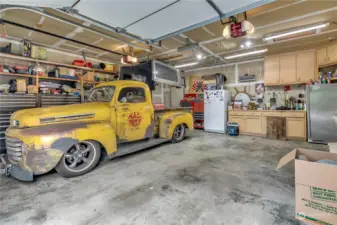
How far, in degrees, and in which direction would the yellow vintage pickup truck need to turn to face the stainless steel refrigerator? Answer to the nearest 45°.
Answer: approximately 135° to its left

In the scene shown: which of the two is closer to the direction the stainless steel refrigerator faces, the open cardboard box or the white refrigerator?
the open cardboard box

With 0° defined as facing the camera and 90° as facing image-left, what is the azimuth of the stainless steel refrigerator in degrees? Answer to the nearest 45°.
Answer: approximately 0°

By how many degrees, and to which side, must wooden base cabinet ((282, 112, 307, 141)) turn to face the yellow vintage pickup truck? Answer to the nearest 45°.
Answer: approximately 45° to its right

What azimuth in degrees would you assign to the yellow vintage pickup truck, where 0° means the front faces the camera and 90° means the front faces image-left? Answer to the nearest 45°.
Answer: approximately 45°

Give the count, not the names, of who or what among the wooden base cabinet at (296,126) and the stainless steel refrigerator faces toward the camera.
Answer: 2

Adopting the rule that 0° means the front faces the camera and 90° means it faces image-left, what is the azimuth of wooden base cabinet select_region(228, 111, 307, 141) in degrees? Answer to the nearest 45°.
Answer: approximately 0°

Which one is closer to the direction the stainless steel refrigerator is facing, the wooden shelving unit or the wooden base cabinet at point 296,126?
the wooden shelving unit
